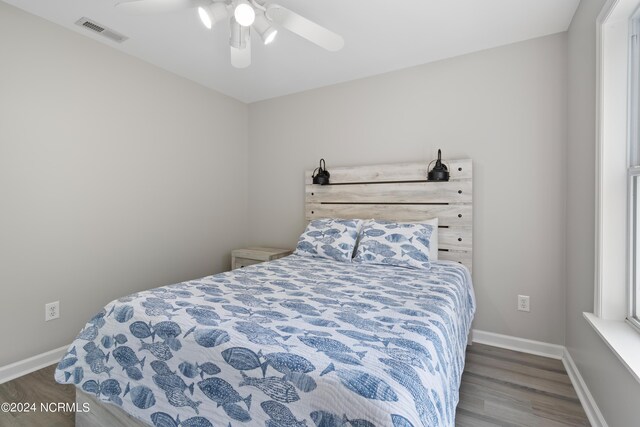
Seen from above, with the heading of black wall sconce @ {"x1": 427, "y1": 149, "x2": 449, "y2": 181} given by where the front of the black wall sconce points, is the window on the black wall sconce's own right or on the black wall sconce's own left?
on the black wall sconce's own left

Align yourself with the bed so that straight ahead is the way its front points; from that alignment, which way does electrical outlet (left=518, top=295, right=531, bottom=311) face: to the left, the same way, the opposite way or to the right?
the same way

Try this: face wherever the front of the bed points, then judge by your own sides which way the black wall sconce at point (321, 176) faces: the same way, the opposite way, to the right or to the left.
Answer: the same way

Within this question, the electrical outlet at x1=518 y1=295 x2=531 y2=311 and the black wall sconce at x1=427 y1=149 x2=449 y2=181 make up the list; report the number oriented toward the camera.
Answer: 2

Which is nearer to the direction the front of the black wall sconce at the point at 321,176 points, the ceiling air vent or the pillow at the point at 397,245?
the ceiling air vent

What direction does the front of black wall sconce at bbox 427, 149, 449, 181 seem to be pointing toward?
toward the camera

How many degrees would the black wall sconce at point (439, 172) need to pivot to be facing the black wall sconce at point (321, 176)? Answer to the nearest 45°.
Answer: approximately 90° to its right

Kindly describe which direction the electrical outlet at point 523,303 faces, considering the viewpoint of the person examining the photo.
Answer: facing the viewer

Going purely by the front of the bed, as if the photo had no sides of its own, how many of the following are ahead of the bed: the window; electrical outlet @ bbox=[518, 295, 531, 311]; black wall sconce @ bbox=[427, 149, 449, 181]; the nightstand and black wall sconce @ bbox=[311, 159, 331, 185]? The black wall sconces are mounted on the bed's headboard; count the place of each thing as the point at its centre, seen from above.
0

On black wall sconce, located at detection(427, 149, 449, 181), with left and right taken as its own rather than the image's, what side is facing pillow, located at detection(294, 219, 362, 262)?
right

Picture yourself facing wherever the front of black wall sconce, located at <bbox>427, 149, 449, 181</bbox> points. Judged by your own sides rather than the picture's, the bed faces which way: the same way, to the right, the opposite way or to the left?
the same way

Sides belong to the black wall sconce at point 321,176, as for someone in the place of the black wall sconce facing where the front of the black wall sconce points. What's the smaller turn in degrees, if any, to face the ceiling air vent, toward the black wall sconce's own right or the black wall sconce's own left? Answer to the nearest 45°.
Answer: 0° — it already faces it

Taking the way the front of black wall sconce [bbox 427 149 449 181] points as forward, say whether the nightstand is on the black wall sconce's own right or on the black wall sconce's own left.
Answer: on the black wall sconce's own right

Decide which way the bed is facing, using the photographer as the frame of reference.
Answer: facing the viewer and to the left of the viewer

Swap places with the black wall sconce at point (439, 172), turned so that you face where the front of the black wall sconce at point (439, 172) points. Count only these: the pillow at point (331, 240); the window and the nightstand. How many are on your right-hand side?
2

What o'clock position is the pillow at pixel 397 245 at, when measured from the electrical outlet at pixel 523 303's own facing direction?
The pillow is roughly at 2 o'clock from the electrical outlet.

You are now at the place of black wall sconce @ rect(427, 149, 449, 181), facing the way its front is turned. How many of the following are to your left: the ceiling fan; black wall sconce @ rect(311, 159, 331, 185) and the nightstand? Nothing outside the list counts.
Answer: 0
